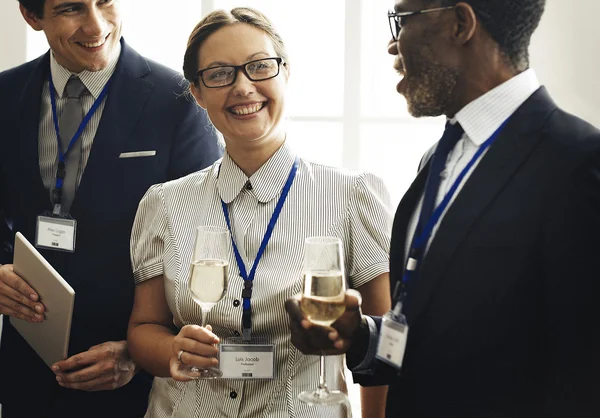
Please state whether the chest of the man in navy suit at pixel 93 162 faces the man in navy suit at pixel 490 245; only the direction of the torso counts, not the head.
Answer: no

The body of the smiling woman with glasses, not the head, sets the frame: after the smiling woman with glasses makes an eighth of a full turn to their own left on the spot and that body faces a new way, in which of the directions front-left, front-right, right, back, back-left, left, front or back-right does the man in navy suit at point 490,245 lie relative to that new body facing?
front

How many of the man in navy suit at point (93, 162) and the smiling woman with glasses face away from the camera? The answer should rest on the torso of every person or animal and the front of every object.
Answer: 0

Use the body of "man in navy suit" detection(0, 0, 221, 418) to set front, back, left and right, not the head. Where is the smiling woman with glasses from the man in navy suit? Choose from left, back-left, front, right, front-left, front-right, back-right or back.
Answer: left

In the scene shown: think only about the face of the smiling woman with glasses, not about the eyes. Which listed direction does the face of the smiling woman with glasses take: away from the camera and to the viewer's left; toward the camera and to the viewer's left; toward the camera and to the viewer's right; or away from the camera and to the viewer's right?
toward the camera and to the viewer's right

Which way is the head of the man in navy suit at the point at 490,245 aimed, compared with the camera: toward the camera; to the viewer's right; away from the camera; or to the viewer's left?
to the viewer's left

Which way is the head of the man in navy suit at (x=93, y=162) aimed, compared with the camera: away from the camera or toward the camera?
toward the camera

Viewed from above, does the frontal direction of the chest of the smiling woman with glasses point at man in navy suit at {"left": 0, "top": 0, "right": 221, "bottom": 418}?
no

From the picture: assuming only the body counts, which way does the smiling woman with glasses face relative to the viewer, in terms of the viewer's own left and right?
facing the viewer
